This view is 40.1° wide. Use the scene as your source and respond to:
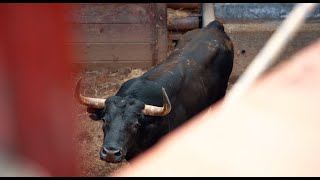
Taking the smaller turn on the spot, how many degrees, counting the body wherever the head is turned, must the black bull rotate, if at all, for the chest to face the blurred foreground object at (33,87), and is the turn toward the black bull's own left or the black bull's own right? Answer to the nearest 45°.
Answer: approximately 45° to the black bull's own left

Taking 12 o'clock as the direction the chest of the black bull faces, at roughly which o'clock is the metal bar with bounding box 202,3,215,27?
The metal bar is roughly at 5 o'clock from the black bull.

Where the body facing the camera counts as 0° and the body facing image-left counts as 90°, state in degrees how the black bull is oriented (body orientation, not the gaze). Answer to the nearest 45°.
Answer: approximately 45°

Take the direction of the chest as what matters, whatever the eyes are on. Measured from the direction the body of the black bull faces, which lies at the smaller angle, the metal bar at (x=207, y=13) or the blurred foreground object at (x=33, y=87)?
the blurred foreground object
